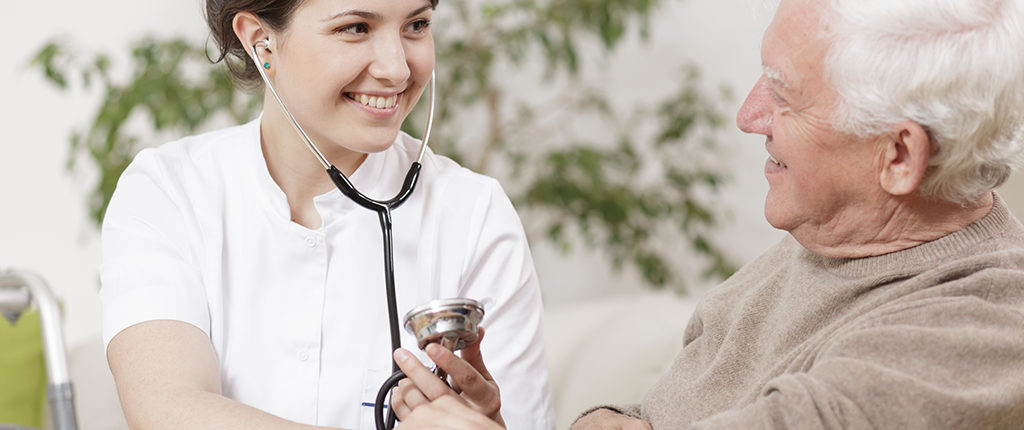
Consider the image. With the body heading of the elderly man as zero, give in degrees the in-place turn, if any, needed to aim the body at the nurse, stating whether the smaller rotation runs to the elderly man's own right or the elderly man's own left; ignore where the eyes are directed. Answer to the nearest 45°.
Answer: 0° — they already face them

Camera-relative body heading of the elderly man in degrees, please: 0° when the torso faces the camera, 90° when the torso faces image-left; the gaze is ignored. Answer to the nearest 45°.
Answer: approximately 90°

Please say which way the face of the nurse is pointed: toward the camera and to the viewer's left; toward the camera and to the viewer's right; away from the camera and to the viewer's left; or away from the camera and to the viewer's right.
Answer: toward the camera and to the viewer's right

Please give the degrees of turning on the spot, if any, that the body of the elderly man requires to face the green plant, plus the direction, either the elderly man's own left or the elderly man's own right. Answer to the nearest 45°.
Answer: approximately 90° to the elderly man's own right

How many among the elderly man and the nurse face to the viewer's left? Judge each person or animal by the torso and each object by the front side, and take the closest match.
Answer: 1

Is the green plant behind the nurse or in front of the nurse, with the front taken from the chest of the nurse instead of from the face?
behind

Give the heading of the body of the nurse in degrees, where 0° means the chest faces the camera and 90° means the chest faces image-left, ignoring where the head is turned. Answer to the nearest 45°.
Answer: approximately 0°

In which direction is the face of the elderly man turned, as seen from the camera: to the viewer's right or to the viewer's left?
to the viewer's left

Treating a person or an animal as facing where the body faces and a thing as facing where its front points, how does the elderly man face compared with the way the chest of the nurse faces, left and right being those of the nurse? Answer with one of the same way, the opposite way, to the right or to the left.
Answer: to the right

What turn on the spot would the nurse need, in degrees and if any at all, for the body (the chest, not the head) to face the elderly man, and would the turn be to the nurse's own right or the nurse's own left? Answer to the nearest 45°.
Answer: approximately 45° to the nurse's own left
